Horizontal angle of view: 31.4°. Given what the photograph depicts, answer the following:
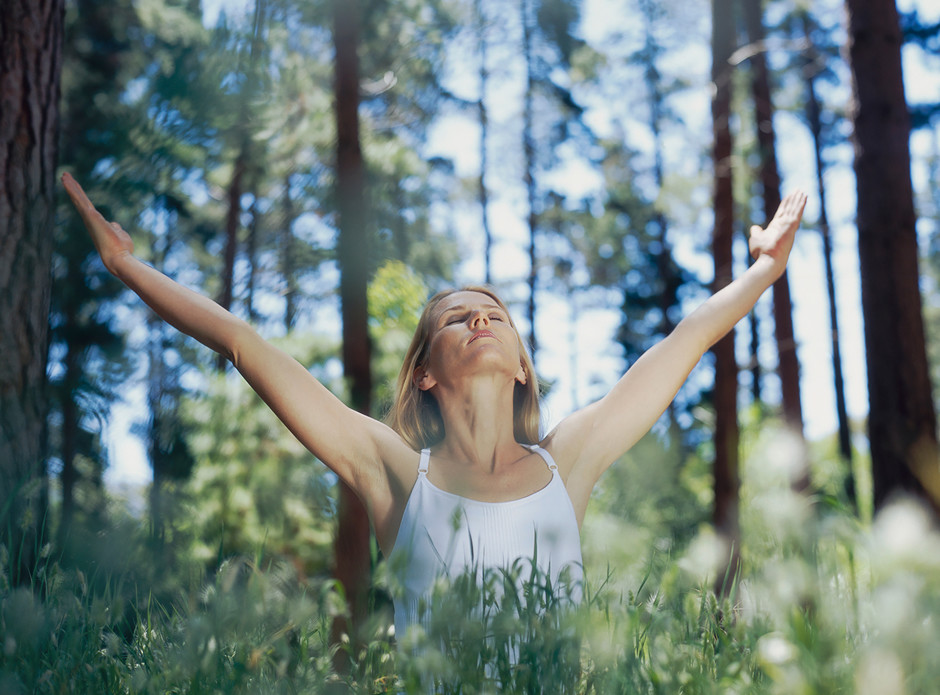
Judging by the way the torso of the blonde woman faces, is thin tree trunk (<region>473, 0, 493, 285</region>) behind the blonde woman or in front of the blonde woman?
behind

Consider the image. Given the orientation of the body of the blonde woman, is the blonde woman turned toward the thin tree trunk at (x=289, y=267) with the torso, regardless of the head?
no

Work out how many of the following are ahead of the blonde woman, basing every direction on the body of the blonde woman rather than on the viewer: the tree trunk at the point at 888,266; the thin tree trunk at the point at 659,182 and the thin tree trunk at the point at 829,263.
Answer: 0

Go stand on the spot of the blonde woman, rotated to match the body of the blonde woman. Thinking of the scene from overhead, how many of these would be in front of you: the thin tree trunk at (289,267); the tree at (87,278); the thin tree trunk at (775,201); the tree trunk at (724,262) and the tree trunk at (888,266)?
0

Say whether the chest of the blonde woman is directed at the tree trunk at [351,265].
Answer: no

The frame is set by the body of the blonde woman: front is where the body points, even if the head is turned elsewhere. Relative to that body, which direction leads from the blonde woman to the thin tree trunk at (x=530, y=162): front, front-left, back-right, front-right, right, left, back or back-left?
back

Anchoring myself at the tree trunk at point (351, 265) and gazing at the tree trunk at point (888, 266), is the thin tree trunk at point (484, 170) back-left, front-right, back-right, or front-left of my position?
back-left

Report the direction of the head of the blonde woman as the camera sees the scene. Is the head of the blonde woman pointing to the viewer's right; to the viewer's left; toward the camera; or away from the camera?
toward the camera

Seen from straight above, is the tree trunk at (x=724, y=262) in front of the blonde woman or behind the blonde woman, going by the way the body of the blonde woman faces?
behind

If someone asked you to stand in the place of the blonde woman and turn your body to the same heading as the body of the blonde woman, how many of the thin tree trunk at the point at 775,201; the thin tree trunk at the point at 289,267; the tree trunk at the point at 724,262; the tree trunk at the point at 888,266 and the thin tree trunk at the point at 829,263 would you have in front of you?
0

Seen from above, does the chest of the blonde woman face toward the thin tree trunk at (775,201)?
no

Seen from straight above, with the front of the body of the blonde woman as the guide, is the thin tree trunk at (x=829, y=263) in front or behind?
behind

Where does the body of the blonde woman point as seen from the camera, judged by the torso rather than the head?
toward the camera
